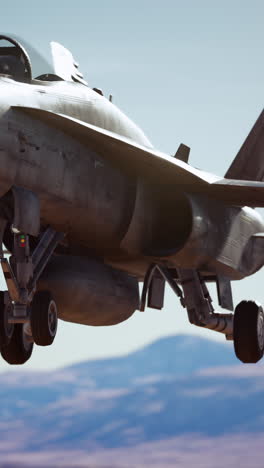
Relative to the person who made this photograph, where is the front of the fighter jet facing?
facing the viewer and to the left of the viewer
